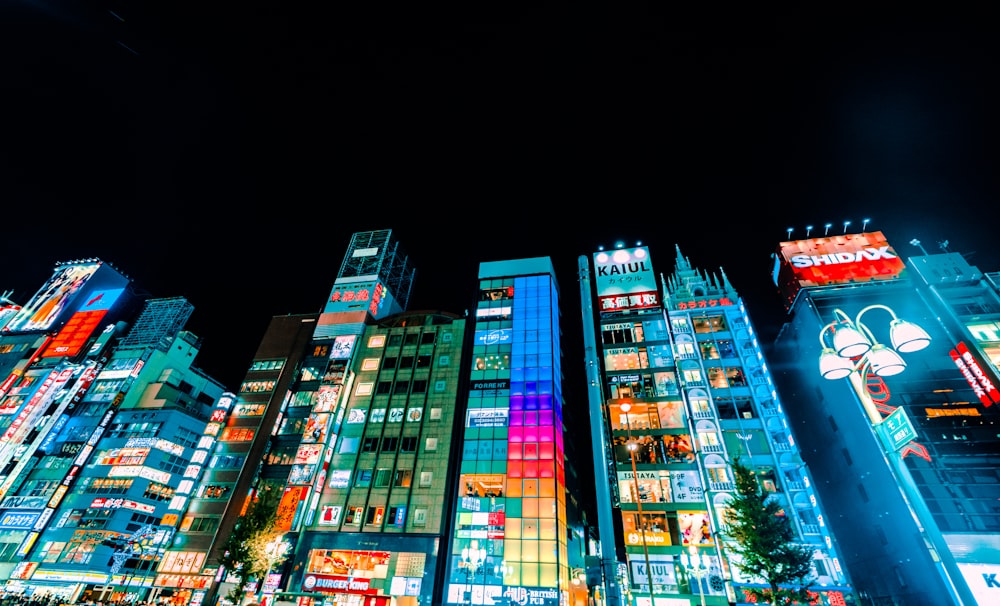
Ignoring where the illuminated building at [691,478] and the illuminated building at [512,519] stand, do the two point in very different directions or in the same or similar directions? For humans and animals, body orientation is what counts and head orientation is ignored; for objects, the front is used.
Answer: same or similar directions

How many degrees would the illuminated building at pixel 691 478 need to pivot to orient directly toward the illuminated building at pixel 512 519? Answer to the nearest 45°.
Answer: approximately 90° to its right

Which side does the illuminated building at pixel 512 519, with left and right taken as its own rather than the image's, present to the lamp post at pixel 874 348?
front

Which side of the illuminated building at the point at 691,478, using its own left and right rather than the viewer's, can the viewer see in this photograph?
front

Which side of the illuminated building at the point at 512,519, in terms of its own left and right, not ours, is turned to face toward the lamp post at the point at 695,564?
left

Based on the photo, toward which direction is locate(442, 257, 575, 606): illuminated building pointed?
toward the camera

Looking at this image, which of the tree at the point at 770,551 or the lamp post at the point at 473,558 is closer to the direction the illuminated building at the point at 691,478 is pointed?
the tree

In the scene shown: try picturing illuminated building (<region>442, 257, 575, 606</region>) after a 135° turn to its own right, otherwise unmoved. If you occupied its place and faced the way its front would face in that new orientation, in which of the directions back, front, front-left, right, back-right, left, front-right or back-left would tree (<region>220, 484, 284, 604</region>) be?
front-left

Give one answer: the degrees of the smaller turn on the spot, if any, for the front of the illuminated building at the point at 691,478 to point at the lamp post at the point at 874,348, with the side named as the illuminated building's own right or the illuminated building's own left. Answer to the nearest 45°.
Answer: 0° — it already faces it
